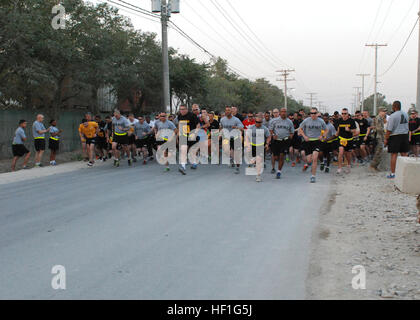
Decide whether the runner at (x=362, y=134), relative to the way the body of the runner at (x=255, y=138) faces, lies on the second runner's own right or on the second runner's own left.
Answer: on the second runner's own left

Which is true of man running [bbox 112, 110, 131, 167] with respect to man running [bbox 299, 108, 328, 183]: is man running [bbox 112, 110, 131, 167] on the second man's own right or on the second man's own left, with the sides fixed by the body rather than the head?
on the second man's own right

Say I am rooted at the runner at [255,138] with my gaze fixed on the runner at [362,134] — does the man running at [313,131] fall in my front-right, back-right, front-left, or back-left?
front-right

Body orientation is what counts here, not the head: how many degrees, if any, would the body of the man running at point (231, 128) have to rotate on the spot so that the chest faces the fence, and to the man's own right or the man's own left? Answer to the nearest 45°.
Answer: approximately 135° to the man's own right

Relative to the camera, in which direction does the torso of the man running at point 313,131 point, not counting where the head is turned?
toward the camera

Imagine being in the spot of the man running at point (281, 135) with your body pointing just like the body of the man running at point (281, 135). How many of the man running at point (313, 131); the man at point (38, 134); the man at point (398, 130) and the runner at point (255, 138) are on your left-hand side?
2

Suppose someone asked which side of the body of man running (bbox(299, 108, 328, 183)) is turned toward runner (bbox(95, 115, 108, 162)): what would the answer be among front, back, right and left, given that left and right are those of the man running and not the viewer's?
right

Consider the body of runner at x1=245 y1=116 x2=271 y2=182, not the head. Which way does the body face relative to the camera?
toward the camera

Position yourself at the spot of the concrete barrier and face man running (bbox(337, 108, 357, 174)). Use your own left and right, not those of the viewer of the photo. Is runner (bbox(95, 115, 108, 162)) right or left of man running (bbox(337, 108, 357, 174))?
left

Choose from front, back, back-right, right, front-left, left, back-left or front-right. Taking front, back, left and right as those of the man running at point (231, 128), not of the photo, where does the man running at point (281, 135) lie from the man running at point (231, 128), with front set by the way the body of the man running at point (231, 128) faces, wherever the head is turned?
front-left
